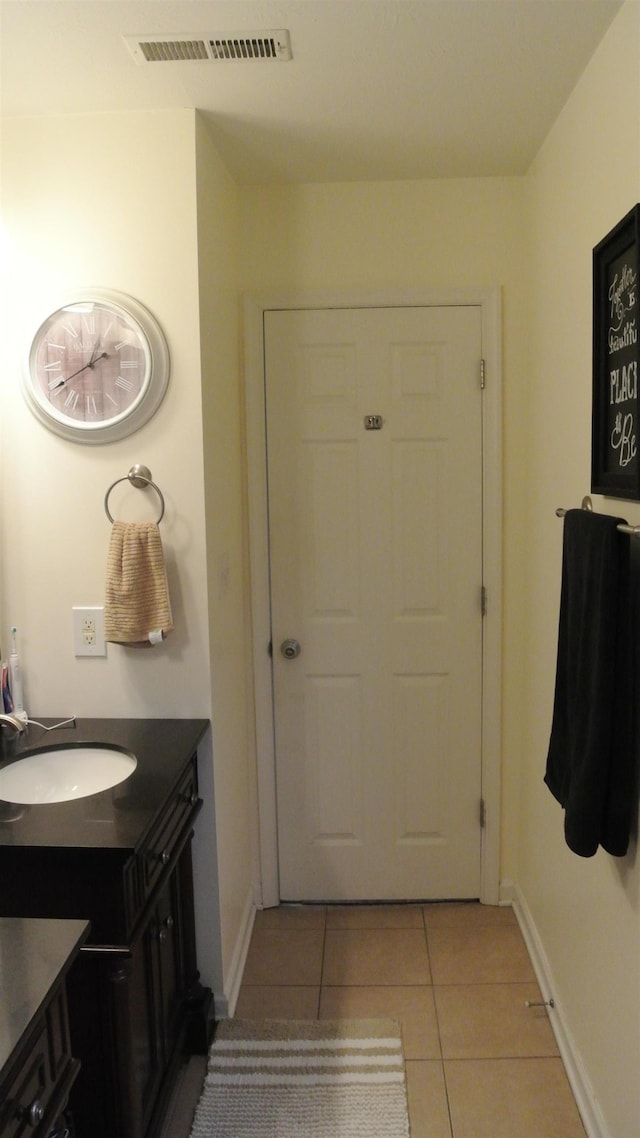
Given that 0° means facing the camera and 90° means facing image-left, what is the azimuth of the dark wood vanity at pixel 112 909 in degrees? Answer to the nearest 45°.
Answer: approximately 270°

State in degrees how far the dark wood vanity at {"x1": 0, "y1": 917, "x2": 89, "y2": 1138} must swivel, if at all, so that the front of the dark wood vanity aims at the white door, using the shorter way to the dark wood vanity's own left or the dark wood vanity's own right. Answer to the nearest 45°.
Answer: approximately 45° to the dark wood vanity's own left

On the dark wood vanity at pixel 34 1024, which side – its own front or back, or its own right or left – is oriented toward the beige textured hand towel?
left

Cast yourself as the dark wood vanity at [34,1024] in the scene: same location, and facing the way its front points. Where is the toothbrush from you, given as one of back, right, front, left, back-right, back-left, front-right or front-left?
left

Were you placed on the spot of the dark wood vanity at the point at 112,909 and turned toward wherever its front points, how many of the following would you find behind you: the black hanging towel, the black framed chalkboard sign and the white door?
0

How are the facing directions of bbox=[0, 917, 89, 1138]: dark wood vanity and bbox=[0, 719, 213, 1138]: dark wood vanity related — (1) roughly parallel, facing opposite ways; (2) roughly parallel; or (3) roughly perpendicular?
roughly parallel

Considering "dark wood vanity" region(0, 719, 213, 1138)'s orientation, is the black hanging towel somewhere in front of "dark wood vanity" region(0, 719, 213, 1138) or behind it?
in front
